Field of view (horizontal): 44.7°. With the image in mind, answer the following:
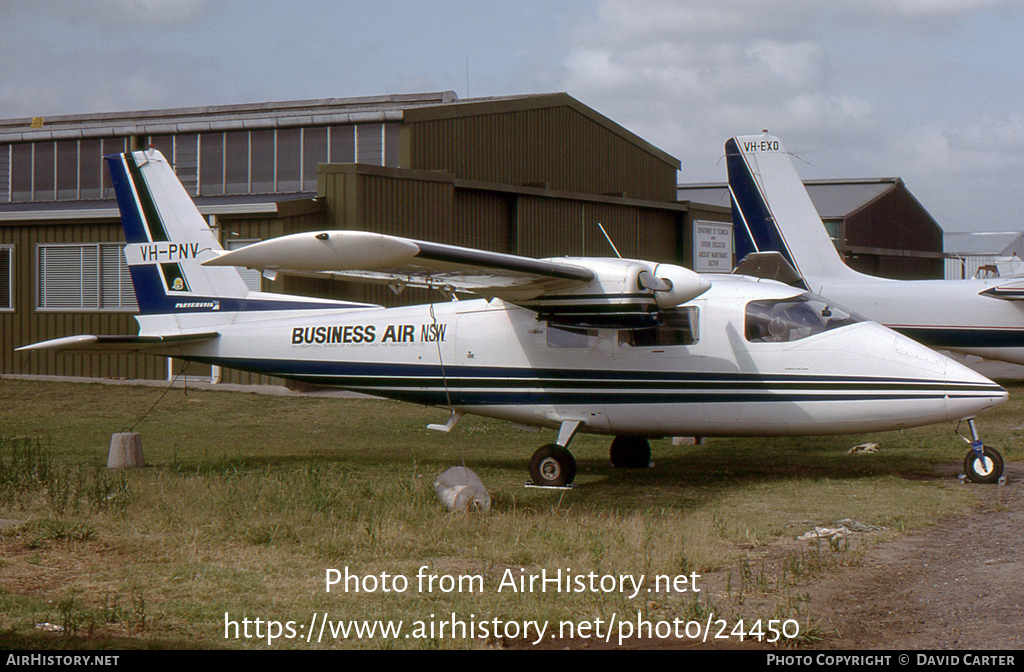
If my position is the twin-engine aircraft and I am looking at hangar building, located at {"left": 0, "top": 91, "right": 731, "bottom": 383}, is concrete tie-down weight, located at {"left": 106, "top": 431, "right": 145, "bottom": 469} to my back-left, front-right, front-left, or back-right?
front-left

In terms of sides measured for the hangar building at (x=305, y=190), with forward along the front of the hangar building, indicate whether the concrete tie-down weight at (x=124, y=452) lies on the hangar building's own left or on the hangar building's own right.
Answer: on the hangar building's own right

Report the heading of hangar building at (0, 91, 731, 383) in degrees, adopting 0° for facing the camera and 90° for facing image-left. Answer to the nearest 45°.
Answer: approximately 315°

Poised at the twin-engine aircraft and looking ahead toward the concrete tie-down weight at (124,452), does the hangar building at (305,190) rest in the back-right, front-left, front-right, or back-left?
front-right

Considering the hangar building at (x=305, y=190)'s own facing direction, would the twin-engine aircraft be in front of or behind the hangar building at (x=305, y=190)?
in front

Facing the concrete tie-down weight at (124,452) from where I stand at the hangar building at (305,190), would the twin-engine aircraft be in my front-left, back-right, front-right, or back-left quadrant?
front-left
